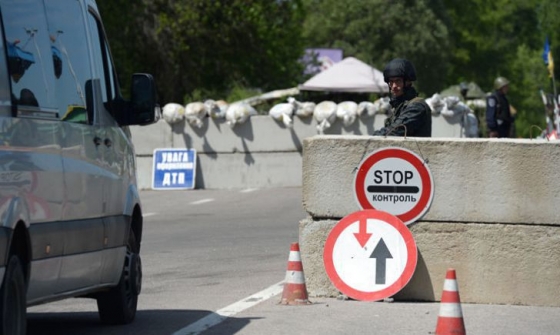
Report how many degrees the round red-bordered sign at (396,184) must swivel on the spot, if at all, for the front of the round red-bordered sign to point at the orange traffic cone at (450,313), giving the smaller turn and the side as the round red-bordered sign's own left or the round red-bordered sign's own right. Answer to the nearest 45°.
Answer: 0° — it already faces it

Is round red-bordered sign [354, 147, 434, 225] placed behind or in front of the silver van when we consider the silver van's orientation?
in front

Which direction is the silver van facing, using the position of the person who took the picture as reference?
facing away from the viewer and to the right of the viewer

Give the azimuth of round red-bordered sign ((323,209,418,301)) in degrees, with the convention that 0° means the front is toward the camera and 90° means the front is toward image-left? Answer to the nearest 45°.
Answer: approximately 0°

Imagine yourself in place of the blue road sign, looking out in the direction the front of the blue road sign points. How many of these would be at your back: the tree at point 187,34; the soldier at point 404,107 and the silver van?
1
